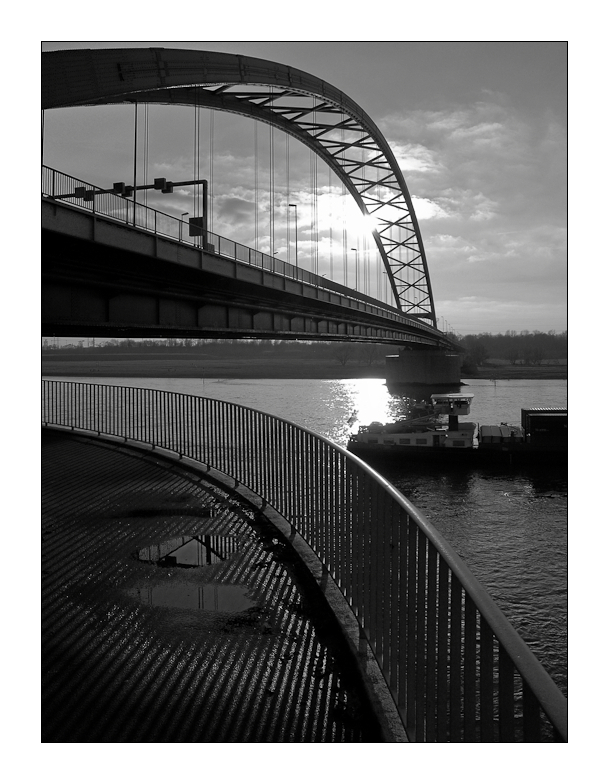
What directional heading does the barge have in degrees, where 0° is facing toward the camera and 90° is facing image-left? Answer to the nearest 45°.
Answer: approximately 270°

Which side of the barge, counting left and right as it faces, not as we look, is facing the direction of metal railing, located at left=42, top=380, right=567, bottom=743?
right
